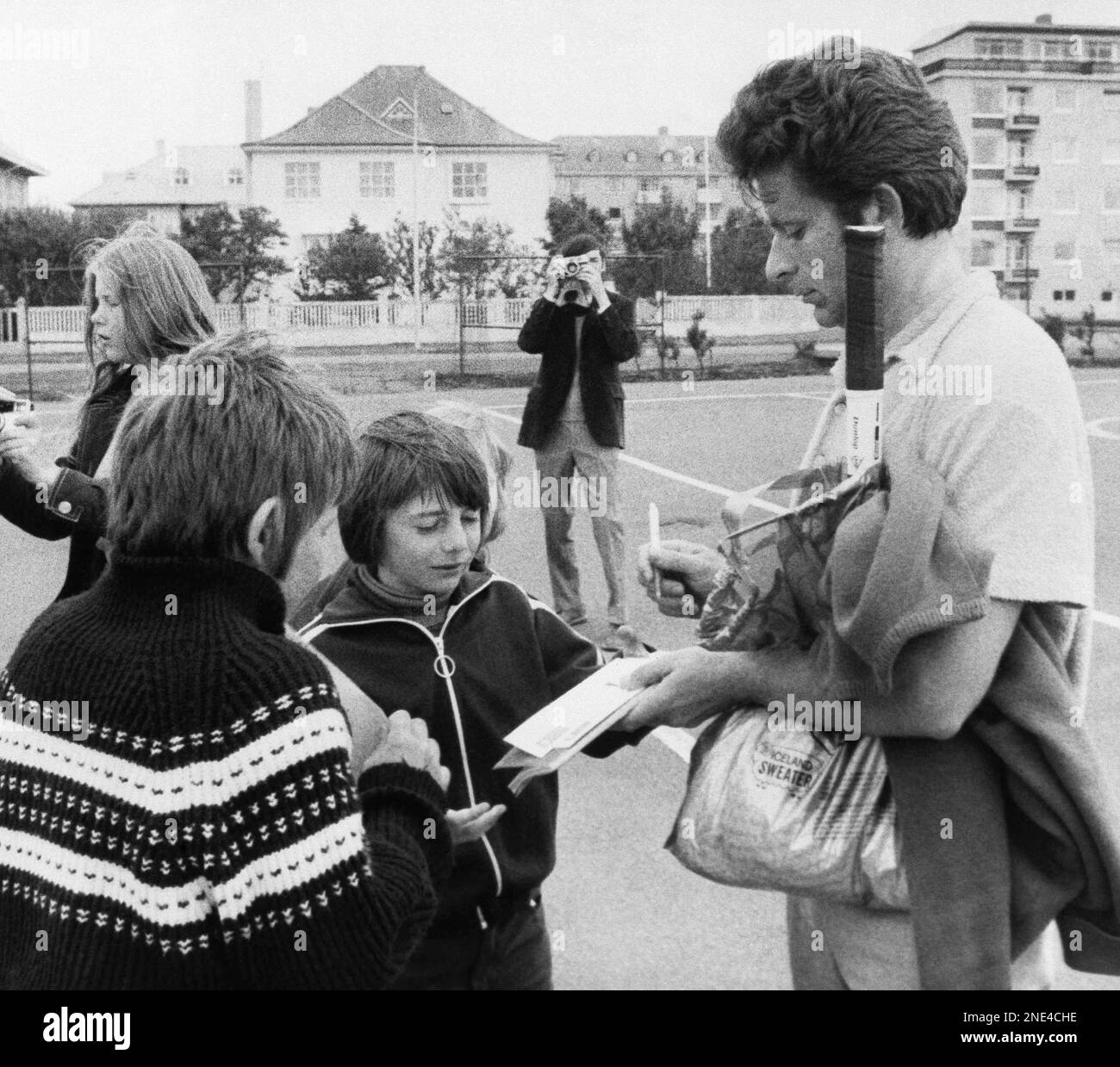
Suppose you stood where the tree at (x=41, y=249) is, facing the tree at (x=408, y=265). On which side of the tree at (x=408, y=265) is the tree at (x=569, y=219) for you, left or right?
left

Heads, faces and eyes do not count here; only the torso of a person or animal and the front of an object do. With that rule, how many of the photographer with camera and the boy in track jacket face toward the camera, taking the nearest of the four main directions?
2

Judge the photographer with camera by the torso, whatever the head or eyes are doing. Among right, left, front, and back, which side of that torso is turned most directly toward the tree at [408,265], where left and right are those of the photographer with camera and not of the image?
back

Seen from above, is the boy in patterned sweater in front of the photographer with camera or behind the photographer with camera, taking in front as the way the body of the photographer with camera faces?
in front

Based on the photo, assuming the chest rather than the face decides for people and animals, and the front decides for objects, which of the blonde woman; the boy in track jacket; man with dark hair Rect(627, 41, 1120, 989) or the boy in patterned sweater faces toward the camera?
the boy in track jacket

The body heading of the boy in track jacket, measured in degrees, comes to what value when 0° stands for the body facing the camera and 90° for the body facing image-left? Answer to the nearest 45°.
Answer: approximately 0°

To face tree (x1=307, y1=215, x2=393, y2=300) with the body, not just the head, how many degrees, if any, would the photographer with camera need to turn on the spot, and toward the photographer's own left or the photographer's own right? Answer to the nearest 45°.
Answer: approximately 180°

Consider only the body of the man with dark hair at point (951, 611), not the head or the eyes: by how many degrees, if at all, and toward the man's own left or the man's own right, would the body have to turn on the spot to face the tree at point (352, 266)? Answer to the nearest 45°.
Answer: approximately 90° to the man's own right

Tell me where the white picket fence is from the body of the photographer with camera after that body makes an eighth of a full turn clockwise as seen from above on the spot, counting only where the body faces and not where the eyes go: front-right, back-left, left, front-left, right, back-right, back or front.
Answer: back-right

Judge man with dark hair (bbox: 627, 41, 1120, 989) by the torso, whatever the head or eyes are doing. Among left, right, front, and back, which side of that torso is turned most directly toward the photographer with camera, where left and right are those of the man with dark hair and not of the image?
right

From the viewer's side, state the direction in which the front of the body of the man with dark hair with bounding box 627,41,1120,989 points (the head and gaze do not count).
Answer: to the viewer's left

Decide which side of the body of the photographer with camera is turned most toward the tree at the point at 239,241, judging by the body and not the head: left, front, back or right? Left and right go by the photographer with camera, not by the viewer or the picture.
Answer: back

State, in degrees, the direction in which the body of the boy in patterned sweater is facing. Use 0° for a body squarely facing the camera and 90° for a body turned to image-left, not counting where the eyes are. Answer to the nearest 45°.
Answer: approximately 225°

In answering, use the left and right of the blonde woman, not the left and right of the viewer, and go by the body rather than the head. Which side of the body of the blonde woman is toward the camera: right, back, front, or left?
left
